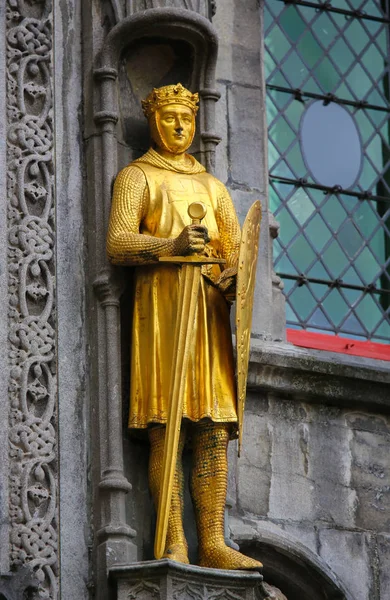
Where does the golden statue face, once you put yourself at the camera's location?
facing the viewer and to the right of the viewer
